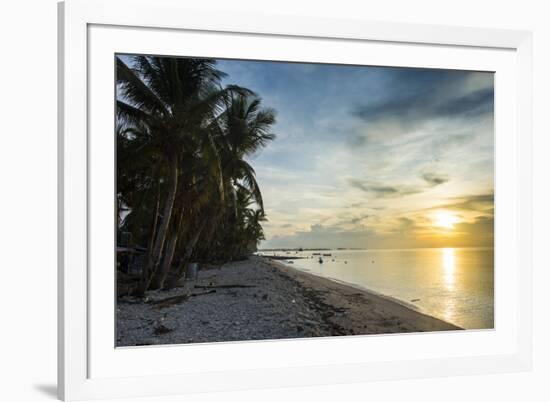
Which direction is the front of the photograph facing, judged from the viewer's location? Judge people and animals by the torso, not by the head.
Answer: facing the viewer and to the right of the viewer
